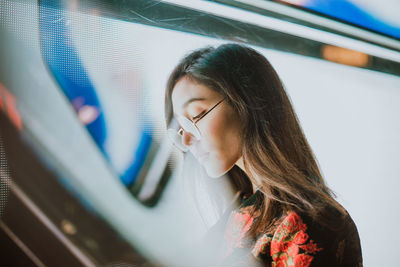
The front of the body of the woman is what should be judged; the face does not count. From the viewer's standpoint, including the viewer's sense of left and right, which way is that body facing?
facing to the left of the viewer

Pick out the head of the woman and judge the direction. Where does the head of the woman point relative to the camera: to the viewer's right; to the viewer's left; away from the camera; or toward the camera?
to the viewer's left
